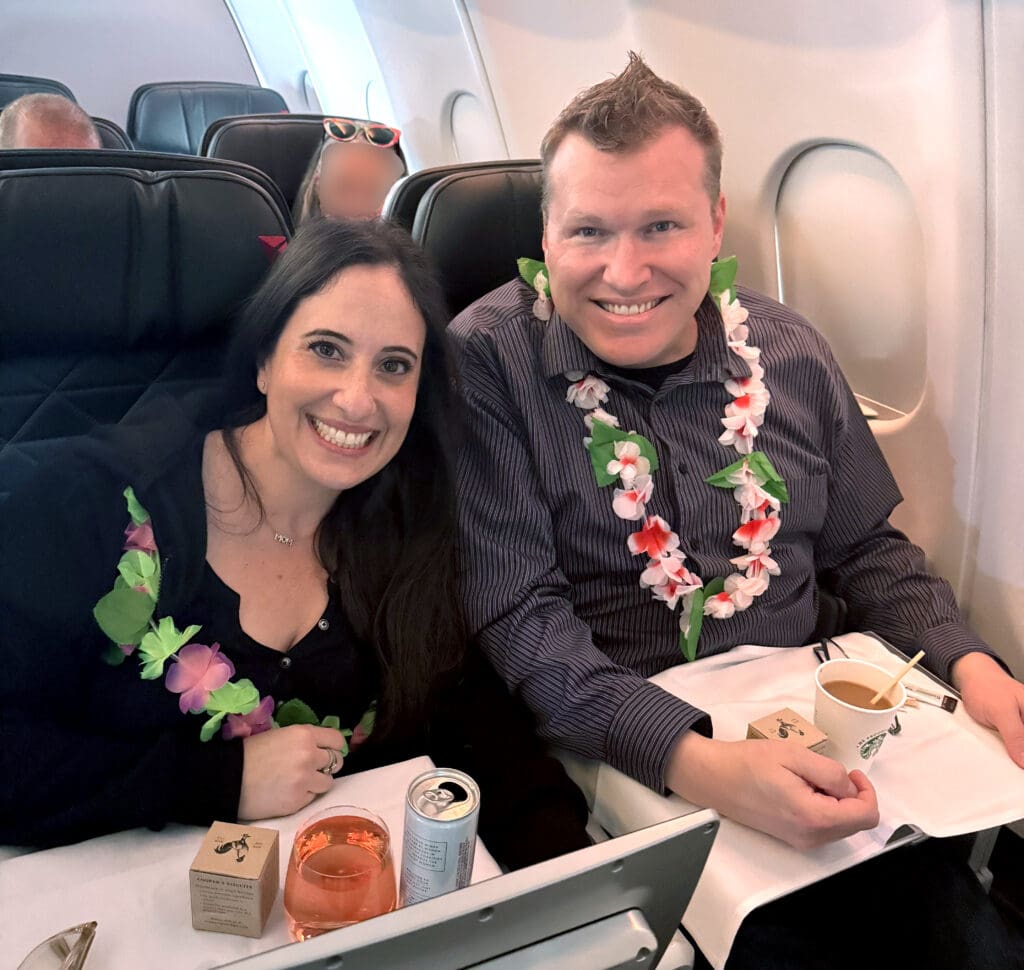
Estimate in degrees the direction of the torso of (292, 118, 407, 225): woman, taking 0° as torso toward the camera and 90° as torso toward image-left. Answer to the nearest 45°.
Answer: approximately 0°

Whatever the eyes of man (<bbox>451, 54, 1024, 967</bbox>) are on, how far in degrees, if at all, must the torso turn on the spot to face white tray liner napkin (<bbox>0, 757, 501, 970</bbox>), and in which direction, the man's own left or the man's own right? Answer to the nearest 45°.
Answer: approximately 45° to the man's own right

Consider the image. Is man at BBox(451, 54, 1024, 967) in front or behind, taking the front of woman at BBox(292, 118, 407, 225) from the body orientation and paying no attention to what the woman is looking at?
in front

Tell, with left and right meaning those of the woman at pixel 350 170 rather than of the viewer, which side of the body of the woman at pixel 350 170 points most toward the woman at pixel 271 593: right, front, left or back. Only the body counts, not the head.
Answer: front
